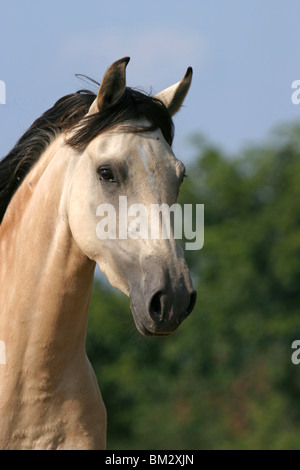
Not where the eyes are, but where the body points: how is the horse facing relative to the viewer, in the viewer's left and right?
facing the viewer and to the right of the viewer
